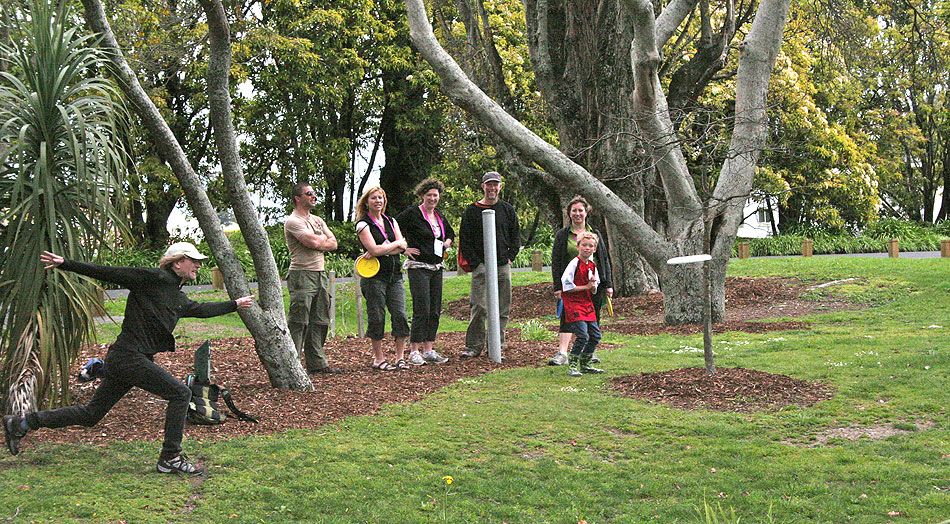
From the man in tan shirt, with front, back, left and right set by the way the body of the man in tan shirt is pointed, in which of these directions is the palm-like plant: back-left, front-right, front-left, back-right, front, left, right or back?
right

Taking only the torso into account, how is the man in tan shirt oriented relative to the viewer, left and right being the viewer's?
facing the viewer and to the right of the viewer

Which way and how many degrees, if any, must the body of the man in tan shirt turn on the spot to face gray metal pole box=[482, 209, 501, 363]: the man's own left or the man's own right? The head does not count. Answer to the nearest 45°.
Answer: approximately 45° to the man's own left

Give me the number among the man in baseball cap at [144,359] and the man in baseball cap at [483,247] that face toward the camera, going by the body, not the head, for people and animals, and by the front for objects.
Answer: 1

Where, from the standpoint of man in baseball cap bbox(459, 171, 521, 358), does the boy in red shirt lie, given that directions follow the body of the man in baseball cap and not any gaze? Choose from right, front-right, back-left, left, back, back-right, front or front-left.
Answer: front-left

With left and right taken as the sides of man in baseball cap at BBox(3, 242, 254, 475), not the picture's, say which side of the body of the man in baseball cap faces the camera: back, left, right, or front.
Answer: right

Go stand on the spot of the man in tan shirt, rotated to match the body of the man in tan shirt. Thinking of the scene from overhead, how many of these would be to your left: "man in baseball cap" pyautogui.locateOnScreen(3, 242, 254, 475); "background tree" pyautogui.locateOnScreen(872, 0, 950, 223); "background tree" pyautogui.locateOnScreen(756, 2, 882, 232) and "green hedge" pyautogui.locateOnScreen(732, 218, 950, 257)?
3

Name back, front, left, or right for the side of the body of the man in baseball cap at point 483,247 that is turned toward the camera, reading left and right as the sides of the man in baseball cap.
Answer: front

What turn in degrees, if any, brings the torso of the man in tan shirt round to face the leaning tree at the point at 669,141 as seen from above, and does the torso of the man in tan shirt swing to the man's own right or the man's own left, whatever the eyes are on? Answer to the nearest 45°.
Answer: approximately 90° to the man's own left

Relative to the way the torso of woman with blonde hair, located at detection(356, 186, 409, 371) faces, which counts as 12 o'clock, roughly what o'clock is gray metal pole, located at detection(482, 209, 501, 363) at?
The gray metal pole is roughly at 10 o'clock from the woman with blonde hair.

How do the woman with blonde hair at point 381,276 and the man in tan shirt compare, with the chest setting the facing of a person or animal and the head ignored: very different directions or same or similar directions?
same or similar directions

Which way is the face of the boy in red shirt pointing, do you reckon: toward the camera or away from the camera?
toward the camera

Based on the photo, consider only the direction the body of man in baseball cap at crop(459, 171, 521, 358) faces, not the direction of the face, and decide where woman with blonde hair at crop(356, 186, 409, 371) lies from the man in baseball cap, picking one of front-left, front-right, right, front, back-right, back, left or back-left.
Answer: front-right
